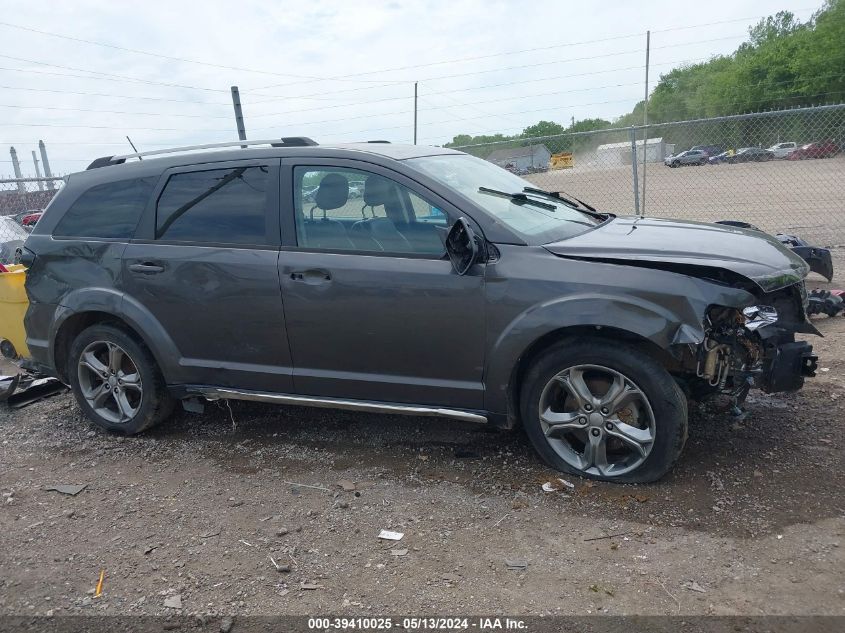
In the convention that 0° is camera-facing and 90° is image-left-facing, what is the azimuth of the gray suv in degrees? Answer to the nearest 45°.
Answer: approximately 270°

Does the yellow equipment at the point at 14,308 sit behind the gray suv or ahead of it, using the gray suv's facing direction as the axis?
behind

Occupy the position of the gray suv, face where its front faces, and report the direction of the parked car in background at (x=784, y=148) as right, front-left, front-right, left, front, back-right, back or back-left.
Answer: front-left

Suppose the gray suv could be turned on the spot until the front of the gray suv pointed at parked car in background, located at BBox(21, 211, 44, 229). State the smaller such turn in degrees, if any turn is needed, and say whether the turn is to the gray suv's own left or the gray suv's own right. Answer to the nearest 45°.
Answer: approximately 135° to the gray suv's own left

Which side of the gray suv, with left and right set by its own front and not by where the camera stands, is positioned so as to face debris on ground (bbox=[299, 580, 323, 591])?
right

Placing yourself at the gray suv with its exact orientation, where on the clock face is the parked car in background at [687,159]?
The parked car in background is roughly at 10 o'clock from the gray suv.

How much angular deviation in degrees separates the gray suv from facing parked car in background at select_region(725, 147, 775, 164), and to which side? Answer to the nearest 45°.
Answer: approximately 45° to its left

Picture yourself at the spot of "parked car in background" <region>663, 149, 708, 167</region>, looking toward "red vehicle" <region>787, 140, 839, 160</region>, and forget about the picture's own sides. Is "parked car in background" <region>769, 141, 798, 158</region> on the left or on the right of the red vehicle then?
left

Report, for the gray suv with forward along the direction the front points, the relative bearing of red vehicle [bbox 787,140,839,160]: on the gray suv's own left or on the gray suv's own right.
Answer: on the gray suv's own left

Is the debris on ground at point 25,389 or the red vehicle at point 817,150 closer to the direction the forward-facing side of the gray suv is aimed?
the red vehicle

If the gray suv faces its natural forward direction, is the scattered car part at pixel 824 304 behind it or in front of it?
in front

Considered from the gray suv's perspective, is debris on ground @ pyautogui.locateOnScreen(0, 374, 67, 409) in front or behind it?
behind

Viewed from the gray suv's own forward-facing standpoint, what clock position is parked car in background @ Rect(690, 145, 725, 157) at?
The parked car in background is roughly at 10 o'clock from the gray suv.
